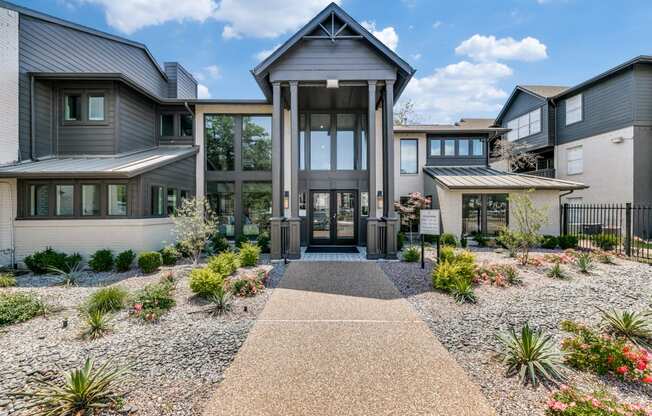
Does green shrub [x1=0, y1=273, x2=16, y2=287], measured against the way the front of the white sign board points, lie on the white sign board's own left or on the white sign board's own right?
on the white sign board's own right

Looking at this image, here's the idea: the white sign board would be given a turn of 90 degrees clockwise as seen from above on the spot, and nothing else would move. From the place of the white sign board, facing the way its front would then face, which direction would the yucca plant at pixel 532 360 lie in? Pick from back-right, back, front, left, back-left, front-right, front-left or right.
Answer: left

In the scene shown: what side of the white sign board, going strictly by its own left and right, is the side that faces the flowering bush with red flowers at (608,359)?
front

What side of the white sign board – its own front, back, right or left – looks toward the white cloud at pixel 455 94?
back

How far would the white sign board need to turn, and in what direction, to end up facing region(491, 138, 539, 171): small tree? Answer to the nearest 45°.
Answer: approximately 180°

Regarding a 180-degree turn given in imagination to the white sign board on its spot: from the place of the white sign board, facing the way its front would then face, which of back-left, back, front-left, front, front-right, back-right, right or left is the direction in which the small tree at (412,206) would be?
front

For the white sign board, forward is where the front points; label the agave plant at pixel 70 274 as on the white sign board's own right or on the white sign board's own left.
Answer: on the white sign board's own right

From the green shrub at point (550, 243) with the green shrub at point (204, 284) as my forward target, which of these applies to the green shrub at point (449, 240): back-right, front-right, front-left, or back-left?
front-right

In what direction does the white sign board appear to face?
toward the camera

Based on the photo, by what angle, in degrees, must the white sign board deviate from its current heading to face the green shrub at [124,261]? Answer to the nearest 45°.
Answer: approximately 90° to its right

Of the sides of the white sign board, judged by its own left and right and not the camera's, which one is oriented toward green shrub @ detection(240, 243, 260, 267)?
right

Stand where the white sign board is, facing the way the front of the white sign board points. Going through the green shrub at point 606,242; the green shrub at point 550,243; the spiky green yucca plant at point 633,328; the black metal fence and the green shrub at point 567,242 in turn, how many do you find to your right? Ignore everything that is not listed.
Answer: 0

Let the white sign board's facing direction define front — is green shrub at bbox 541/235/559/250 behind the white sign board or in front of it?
behind

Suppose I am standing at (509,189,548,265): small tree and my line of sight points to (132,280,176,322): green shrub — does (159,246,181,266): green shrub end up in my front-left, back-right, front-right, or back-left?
front-right

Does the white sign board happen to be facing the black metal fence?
no

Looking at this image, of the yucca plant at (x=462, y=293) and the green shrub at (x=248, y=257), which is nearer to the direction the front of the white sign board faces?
the yucca plant

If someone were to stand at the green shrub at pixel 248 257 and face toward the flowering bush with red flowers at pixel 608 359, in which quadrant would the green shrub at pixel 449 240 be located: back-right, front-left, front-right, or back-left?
front-left

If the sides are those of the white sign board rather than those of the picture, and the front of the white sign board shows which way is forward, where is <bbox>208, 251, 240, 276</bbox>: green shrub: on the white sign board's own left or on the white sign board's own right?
on the white sign board's own right
